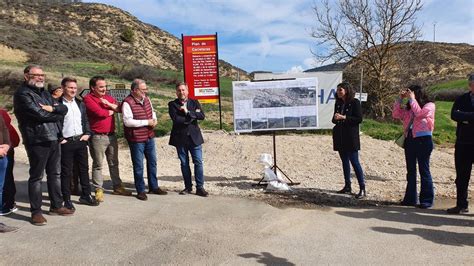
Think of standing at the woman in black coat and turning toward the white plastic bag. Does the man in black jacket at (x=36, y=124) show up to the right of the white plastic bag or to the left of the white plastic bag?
left

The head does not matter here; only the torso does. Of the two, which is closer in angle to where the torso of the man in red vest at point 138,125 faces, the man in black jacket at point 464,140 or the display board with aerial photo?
the man in black jacket

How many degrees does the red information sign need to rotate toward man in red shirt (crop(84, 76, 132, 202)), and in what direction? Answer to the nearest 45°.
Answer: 0° — it already faces them

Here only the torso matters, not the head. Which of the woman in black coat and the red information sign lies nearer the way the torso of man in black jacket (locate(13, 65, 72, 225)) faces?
the woman in black coat

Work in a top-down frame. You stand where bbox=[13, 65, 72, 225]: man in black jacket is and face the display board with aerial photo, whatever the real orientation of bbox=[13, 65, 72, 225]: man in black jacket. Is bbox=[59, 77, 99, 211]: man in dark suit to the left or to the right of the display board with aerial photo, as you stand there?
left

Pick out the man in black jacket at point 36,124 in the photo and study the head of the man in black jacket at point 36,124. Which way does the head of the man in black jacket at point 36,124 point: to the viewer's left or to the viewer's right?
to the viewer's right

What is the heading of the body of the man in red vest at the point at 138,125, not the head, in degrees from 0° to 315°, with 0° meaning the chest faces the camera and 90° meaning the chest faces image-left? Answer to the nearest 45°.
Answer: approximately 315°
